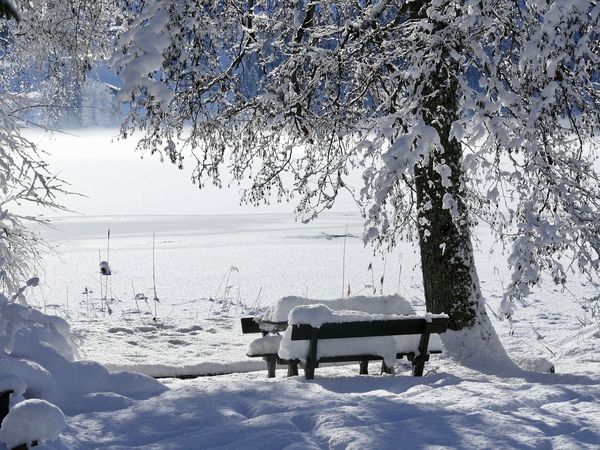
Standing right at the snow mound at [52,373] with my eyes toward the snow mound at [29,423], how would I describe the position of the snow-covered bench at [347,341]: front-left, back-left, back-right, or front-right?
back-left

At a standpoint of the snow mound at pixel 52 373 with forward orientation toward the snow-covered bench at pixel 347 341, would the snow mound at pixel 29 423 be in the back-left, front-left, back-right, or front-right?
back-right

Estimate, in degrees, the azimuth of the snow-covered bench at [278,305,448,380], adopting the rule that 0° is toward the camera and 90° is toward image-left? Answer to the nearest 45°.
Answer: approximately 180°

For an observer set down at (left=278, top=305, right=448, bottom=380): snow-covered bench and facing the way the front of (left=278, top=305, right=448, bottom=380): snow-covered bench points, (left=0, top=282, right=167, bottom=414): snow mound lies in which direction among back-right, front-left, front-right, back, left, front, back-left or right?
back-left

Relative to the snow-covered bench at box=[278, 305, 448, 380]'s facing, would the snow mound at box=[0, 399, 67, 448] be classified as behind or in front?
behind
